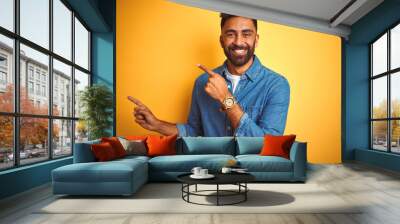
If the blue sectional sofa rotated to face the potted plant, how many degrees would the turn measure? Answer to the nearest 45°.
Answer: approximately 135° to its right

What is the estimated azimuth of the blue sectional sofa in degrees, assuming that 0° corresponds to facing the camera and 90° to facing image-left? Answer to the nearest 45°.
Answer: approximately 0°
